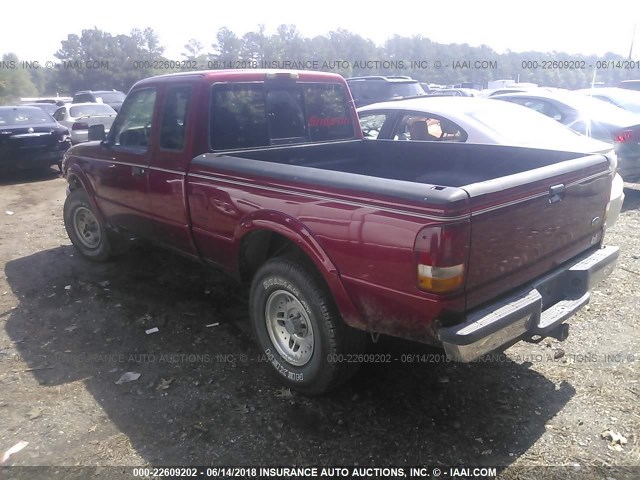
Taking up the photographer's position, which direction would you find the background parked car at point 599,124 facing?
facing away from the viewer and to the left of the viewer

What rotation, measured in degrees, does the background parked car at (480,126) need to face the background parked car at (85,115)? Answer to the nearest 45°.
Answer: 0° — it already faces it

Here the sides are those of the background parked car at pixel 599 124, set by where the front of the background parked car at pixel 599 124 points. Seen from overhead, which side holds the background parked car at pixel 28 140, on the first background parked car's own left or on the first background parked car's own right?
on the first background parked car's own left

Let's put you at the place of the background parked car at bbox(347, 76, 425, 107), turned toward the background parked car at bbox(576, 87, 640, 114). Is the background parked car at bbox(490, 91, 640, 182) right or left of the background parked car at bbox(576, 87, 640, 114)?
right

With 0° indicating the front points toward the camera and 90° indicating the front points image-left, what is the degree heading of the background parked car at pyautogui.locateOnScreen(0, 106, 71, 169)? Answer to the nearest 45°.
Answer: approximately 180°

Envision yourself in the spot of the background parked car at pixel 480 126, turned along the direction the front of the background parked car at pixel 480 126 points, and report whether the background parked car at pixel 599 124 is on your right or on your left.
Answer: on your right

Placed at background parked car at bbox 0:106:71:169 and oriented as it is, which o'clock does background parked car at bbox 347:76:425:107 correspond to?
background parked car at bbox 347:76:425:107 is roughly at 3 o'clock from background parked car at bbox 0:106:71:169.
